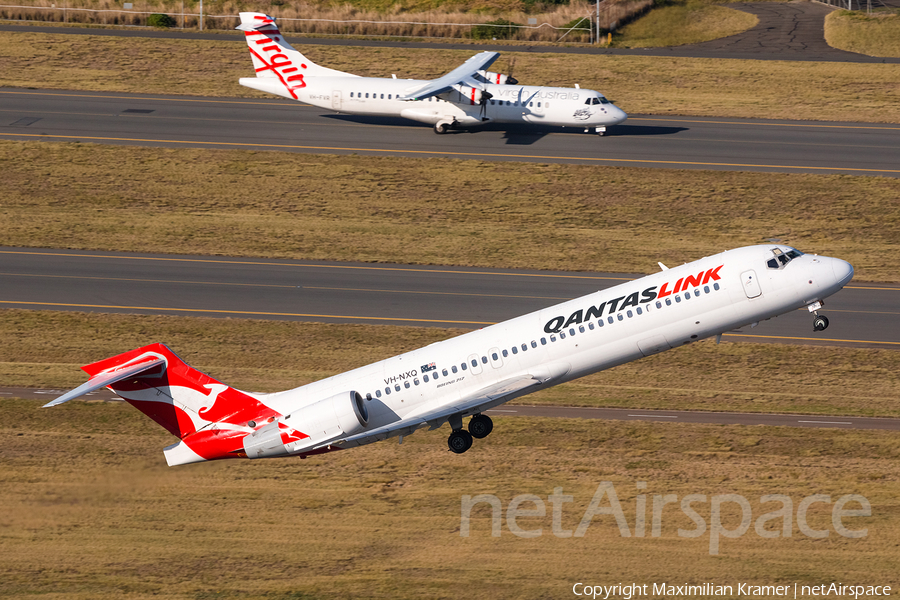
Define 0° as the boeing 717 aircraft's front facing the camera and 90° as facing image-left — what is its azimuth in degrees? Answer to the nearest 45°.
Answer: approximately 270°
